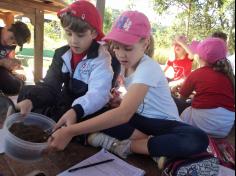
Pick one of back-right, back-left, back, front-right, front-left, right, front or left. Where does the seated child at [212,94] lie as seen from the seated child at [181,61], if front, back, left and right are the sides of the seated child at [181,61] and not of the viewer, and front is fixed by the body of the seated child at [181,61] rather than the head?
front-left

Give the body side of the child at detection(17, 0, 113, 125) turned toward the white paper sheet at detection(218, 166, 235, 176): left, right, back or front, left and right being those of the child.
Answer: left

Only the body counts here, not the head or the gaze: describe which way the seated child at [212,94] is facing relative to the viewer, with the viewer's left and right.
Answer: facing away from the viewer and to the left of the viewer

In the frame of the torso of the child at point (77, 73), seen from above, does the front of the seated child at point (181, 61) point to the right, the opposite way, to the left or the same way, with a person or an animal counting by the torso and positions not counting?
the same way

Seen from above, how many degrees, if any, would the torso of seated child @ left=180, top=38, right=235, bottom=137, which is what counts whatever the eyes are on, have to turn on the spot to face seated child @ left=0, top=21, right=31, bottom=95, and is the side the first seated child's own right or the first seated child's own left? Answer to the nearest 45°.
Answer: approximately 45° to the first seated child's own left

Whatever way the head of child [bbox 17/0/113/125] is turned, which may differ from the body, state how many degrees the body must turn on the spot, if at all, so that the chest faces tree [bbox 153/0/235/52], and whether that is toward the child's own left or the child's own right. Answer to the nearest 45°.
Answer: approximately 180°

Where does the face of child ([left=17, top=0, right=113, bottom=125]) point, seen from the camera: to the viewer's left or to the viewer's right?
to the viewer's left

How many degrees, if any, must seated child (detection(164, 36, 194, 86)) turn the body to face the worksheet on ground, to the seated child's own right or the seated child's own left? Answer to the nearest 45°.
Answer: approximately 45° to the seated child's own left

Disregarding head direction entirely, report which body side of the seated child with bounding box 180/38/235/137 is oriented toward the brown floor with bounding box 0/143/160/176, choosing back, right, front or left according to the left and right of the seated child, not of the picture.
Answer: left

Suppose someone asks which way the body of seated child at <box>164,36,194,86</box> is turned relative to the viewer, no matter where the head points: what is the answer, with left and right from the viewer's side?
facing the viewer and to the left of the viewer

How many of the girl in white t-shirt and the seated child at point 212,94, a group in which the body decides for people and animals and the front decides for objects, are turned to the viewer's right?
0

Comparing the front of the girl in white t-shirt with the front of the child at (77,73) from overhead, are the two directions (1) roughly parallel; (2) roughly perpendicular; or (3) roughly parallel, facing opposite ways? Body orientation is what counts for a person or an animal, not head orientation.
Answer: roughly parallel

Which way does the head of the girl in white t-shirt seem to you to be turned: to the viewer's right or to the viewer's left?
to the viewer's left

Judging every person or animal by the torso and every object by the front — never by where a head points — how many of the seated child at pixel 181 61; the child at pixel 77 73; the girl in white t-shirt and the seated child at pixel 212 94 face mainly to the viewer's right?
0

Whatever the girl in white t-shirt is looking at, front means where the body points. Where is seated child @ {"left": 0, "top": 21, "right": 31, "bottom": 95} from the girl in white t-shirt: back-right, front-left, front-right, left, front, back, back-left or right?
right

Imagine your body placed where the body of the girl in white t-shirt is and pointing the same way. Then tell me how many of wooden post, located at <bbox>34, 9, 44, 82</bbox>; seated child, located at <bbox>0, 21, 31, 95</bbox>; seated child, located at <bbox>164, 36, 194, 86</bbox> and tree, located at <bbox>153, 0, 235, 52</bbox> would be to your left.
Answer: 0
